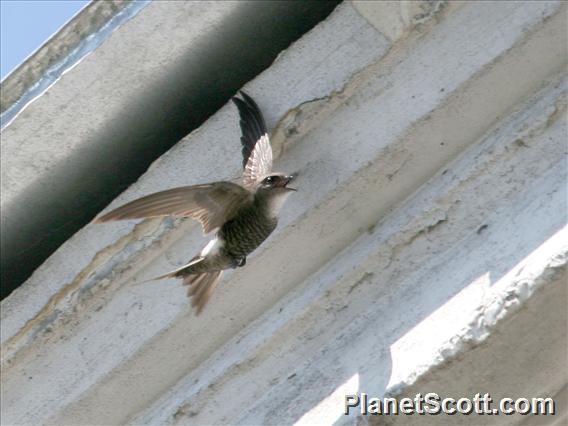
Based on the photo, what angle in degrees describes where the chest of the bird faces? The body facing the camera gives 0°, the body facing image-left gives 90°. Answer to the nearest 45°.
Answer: approximately 270°
